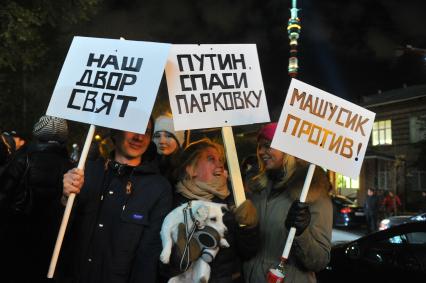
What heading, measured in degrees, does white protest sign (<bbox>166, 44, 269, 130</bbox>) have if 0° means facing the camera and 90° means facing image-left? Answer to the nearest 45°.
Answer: approximately 0°

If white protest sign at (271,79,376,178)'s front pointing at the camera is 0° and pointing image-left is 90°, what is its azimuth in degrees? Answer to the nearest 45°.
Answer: approximately 0°

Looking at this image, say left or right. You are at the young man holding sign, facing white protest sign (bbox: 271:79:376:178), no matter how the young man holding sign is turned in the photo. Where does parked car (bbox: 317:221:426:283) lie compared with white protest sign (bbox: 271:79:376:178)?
left

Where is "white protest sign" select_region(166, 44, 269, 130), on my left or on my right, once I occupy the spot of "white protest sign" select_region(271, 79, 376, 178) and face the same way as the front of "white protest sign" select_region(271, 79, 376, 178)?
on my right

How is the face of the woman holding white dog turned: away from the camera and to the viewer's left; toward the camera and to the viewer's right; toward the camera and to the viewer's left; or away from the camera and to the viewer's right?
toward the camera and to the viewer's right

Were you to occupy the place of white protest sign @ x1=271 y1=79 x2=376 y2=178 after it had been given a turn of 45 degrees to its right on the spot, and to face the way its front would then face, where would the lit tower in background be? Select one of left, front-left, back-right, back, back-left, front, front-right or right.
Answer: back-right

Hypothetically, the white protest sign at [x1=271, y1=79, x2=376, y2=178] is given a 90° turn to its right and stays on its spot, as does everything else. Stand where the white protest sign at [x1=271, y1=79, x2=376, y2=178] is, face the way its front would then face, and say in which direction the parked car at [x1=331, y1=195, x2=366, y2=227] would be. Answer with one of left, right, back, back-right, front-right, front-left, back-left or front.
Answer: right

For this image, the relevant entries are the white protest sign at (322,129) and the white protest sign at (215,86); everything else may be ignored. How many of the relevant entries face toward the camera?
2

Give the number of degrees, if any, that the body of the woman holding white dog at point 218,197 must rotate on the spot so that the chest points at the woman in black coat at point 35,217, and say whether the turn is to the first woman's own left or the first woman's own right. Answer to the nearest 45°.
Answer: approximately 135° to the first woman's own right

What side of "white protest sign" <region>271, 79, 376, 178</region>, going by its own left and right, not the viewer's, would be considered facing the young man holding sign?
right

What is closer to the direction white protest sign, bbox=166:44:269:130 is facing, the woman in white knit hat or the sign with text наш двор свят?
the sign with text наш двор свят
